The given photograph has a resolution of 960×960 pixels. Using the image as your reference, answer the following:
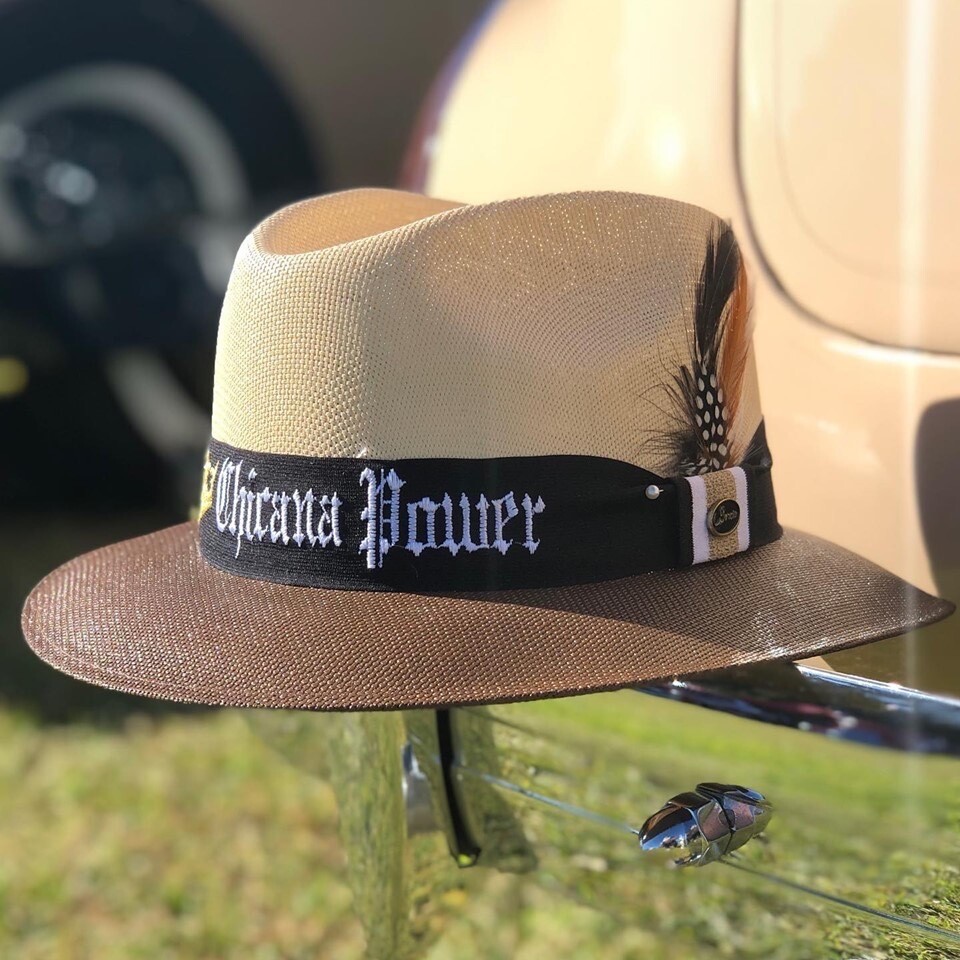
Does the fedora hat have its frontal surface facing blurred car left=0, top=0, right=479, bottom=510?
no

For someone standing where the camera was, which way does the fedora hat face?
facing the viewer and to the left of the viewer
